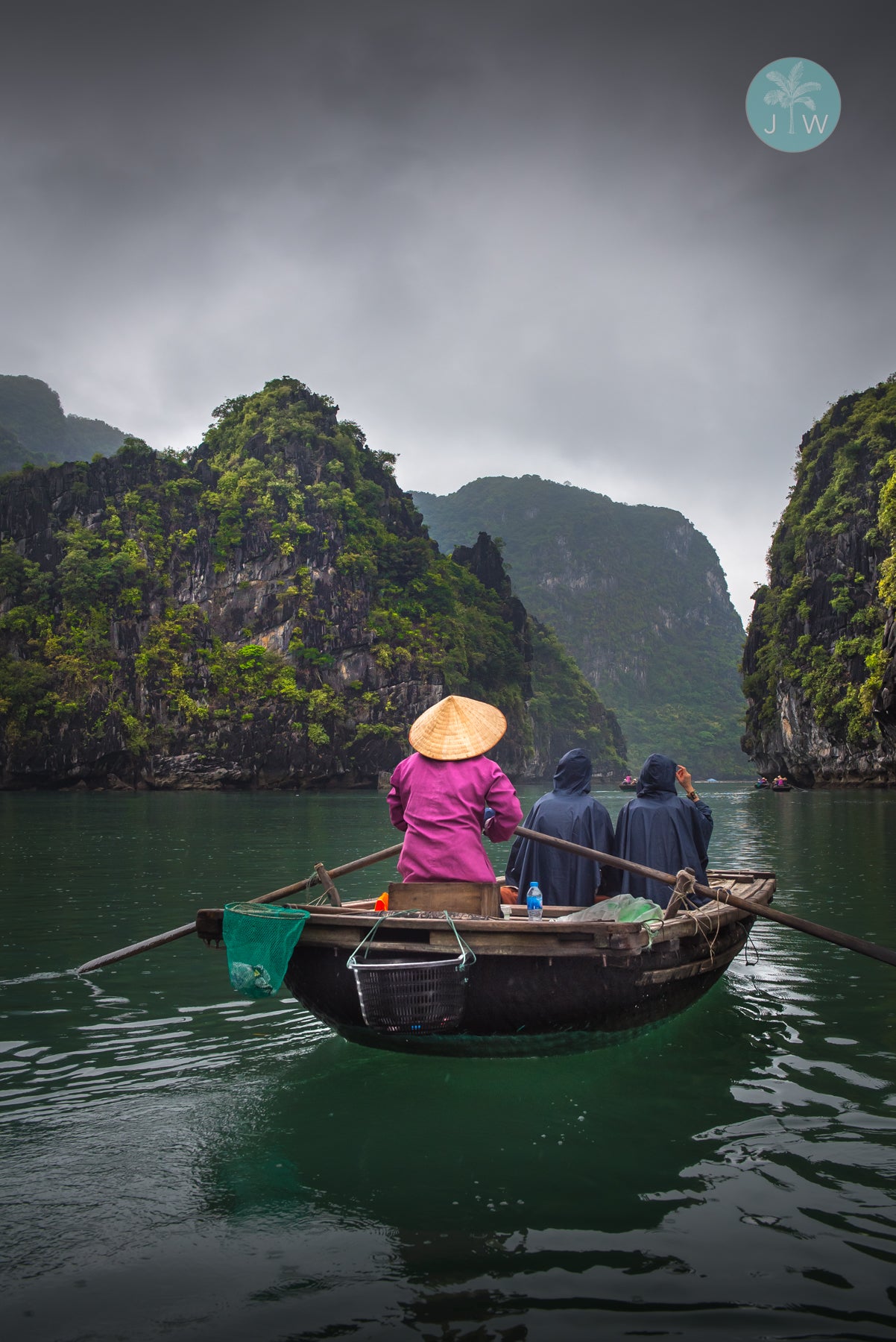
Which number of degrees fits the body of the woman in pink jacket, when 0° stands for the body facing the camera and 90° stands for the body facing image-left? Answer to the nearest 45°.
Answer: approximately 180°

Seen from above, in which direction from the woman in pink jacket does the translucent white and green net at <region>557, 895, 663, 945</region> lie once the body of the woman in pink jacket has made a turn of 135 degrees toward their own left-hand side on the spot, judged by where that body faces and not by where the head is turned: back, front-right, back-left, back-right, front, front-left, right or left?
back-left

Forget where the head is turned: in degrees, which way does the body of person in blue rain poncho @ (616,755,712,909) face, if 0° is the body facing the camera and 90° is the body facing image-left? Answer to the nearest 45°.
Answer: approximately 180°

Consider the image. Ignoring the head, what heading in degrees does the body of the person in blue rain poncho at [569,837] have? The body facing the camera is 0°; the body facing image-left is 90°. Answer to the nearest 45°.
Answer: approximately 180°

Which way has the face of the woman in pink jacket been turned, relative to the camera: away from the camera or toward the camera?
away from the camera

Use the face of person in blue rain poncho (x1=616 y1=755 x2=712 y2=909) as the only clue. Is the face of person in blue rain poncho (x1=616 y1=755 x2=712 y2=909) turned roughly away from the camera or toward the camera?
away from the camera

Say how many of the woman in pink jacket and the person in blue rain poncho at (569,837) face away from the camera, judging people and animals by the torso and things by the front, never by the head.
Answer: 2

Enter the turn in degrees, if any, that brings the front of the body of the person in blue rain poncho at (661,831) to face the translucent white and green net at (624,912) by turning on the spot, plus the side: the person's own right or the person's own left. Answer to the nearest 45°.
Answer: approximately 180°
